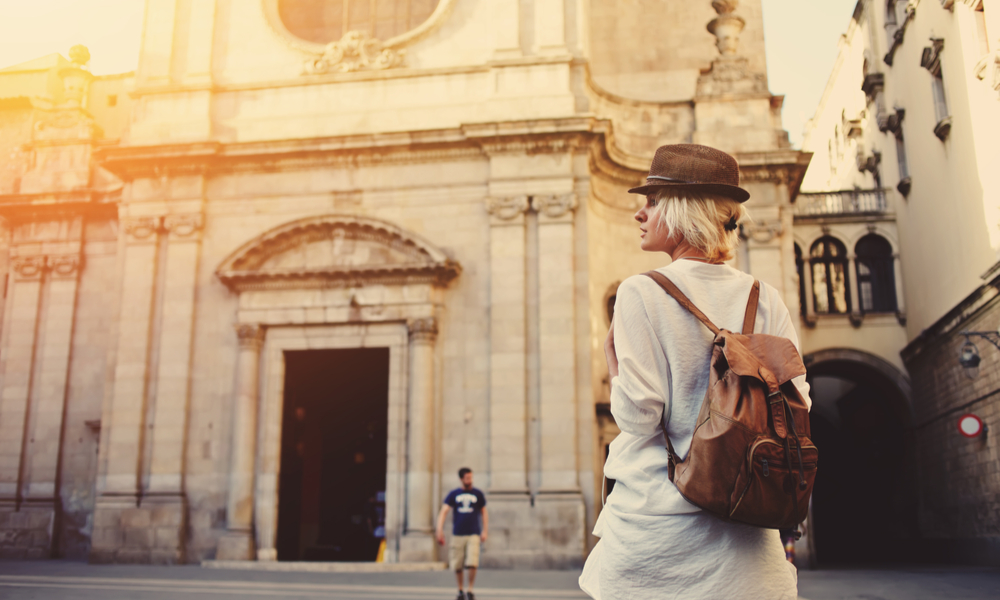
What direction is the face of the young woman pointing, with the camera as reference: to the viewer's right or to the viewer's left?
to the viewer's left

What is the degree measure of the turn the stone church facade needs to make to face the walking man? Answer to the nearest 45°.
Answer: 0° — it already faces them

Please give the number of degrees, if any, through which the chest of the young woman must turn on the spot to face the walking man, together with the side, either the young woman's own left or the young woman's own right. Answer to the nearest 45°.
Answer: approximately 45° to the young woman's own right

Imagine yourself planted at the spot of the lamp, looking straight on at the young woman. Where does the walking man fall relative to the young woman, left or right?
right

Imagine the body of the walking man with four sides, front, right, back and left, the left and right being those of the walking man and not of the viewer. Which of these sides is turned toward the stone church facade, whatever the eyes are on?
back

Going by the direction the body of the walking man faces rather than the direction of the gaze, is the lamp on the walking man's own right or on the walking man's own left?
on the walking man's own left

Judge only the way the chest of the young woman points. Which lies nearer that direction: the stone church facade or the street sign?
the stone church facade

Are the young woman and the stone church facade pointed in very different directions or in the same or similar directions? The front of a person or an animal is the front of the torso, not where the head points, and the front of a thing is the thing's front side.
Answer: very different directions

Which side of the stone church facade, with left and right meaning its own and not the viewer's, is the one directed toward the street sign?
left
